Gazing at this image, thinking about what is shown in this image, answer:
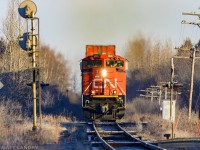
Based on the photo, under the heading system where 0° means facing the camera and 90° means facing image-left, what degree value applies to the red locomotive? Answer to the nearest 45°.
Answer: approximately 0°

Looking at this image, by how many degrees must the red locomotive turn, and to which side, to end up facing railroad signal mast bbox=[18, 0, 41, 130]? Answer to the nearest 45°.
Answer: approximately 45° to its right

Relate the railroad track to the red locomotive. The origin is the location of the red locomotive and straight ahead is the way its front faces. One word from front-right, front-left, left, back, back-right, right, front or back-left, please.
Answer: front
